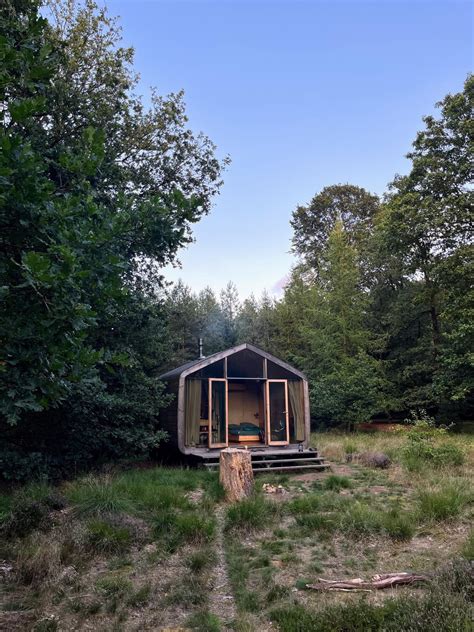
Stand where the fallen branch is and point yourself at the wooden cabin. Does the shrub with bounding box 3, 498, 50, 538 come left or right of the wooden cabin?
left

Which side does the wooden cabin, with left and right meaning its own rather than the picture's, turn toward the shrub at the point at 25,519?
front

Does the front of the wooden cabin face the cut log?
yes

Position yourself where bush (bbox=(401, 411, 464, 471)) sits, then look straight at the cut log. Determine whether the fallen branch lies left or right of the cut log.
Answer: left

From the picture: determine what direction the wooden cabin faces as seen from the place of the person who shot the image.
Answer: facing the viewer

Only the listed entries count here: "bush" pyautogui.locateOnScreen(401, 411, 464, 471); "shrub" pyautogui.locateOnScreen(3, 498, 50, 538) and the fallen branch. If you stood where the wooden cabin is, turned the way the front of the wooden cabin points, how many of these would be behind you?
0

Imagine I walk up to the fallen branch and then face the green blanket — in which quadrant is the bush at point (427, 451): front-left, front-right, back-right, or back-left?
front-right

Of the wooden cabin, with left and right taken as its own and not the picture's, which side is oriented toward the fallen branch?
front

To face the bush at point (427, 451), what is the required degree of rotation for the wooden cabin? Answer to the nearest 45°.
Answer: approximately 45° to its left

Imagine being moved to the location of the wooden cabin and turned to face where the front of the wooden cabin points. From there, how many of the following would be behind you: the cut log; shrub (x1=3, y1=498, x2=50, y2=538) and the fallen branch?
0

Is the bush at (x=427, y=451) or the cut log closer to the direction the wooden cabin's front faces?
the cut log

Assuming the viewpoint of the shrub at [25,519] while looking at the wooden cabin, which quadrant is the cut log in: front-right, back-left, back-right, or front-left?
front-right
